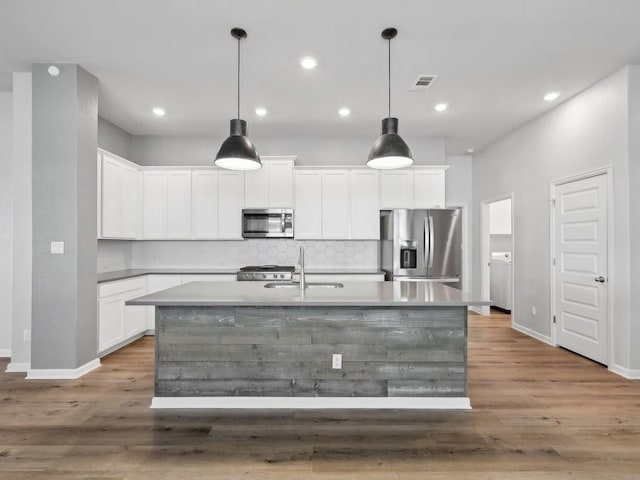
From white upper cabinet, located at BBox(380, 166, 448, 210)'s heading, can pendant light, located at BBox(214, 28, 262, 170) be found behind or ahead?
ahead

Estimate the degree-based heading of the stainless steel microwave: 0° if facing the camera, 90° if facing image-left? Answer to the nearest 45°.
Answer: approximately 0°

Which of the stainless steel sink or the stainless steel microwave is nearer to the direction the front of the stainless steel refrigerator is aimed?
the stainless steel sink

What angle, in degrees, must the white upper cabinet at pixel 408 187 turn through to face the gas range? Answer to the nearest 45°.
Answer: approximately 45° to its right

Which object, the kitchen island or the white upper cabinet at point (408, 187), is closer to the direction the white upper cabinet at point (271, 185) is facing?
the kitchen island

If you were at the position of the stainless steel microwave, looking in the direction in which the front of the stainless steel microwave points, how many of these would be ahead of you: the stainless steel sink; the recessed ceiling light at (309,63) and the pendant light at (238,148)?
3

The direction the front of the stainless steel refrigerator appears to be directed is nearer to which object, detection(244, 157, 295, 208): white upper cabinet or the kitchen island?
the kitchen island

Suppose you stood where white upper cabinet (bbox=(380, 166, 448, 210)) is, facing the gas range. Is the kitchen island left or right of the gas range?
left

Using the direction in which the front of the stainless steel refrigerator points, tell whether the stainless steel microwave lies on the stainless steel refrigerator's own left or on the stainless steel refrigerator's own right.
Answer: on the stainless steel refrigerator's own right

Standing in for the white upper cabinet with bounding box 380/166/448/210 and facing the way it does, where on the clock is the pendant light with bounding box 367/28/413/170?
The pendant light is roughly at 12 o'clock from the white upper cabinet.
